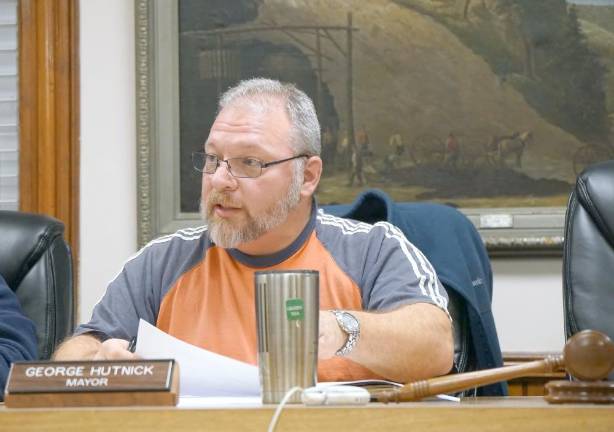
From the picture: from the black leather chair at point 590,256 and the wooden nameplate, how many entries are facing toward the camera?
2

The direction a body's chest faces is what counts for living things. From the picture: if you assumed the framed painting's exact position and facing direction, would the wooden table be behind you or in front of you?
in front

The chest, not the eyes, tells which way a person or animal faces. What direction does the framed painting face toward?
toward the camera

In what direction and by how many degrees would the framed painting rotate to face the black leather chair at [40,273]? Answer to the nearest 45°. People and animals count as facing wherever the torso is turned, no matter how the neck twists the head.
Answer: approximately 45° to its right

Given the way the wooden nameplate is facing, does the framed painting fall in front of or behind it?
behind

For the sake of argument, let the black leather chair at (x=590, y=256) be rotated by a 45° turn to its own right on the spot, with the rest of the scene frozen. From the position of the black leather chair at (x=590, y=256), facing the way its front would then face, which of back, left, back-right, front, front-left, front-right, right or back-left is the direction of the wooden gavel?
front-left

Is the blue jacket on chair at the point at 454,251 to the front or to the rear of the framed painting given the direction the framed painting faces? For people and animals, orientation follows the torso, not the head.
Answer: to the front

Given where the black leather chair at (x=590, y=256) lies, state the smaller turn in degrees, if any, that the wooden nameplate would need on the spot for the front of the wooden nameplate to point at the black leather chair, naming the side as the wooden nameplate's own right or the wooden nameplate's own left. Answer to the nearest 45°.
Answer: approximately 135° to the wooden nameplate's own left

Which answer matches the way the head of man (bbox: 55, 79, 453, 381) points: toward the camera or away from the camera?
toward the camera

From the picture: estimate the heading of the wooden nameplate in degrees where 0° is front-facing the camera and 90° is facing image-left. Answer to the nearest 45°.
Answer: approximately 0°

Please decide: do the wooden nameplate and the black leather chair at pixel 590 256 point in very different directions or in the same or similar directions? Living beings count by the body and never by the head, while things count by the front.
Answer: same or similar directions

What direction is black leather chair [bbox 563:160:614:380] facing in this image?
toward the camera

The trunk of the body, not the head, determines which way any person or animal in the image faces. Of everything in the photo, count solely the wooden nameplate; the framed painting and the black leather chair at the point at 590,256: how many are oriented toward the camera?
3
